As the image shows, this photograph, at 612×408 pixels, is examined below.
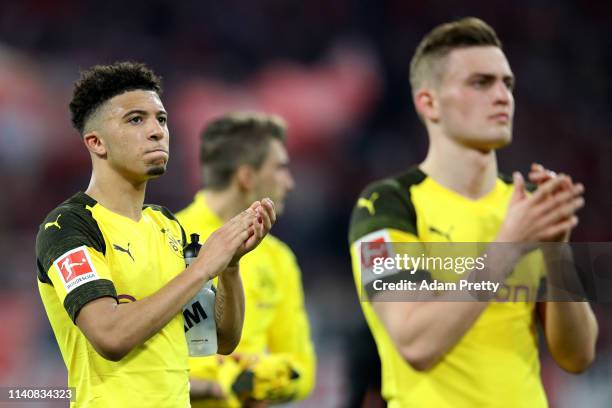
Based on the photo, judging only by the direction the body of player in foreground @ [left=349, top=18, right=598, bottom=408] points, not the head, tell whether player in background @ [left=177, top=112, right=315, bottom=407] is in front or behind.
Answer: behind
